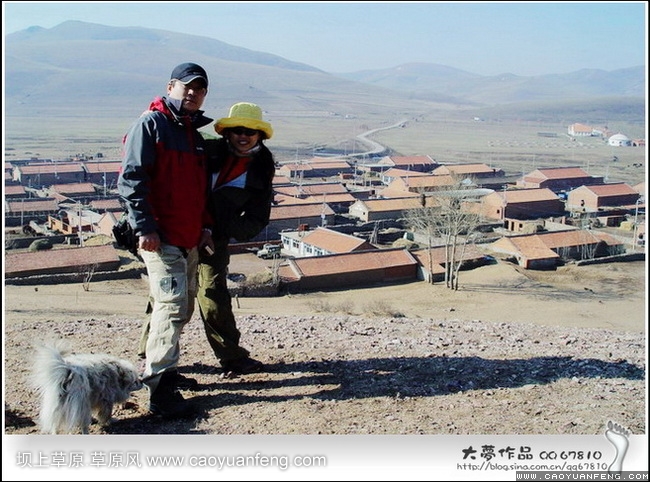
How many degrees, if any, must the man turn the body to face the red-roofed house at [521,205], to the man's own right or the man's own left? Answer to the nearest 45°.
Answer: approximately 90° to the man's own left

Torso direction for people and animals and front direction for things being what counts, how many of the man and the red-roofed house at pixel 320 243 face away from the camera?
0

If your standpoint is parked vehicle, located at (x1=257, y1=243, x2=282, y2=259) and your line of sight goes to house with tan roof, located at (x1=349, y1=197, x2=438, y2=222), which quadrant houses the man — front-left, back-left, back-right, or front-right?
back-right

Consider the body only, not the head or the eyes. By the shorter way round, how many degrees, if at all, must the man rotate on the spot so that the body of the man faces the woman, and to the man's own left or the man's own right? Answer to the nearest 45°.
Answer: approximately 90° to the man's own left

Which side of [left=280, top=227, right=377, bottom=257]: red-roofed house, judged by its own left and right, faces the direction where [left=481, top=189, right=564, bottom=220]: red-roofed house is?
back

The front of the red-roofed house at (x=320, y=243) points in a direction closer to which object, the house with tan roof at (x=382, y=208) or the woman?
the woman

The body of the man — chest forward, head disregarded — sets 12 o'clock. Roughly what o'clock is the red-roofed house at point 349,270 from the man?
The red-roofed house is roughly at 8 o'clock from the man.

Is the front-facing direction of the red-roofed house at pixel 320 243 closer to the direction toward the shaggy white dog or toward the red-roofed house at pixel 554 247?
the shaggy white dog

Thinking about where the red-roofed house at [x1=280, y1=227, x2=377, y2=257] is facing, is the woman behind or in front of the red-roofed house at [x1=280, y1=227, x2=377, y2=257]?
in front

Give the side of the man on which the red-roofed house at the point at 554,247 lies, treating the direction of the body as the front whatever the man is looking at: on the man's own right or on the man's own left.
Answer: on the man's own left

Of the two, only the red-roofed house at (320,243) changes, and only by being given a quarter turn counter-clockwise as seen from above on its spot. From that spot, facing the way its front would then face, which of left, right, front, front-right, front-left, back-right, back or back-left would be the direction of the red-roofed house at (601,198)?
left

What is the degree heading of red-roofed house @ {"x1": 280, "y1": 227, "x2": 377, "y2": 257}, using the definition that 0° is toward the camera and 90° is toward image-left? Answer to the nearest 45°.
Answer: approximately 45°

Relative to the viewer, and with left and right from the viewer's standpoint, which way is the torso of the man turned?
facing the viewer and to the right of the viewer

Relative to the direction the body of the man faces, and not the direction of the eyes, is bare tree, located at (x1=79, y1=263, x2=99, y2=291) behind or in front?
behind

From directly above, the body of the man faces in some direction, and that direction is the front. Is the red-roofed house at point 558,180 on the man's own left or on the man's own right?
on the man's own left
